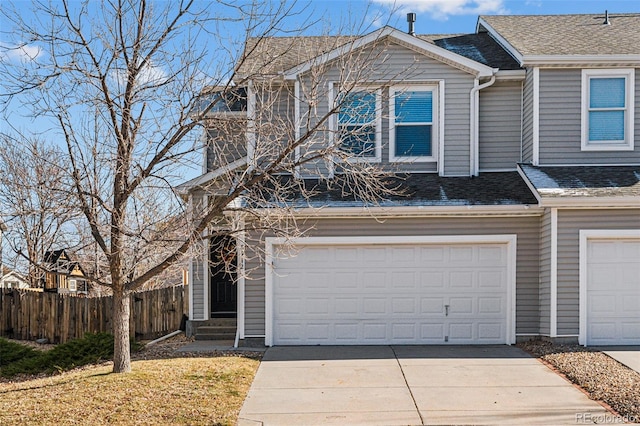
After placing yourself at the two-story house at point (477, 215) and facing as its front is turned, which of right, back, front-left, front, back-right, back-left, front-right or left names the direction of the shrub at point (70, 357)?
right

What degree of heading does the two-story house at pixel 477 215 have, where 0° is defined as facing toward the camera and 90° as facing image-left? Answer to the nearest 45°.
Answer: approximately 0°

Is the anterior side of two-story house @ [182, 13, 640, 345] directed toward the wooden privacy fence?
no
